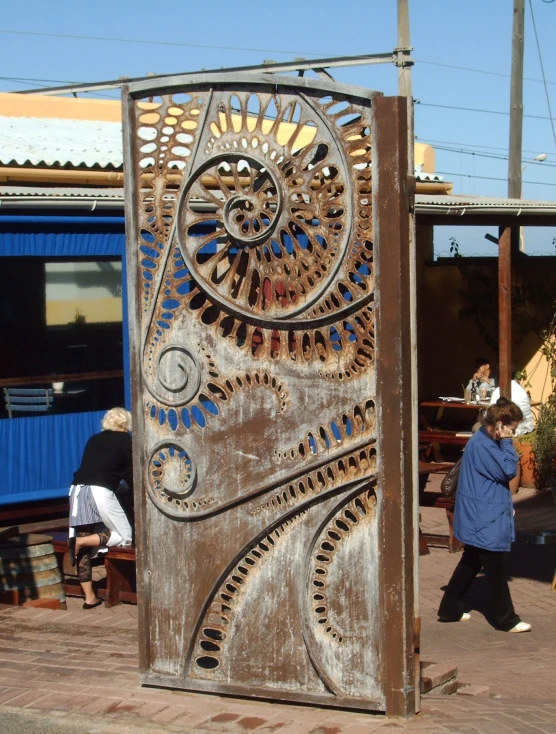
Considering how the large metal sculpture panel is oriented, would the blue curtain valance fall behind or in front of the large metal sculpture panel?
behind
